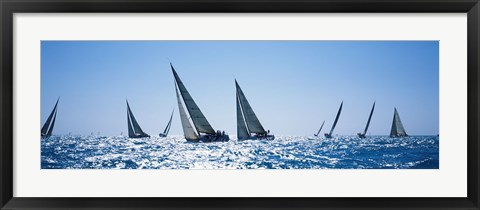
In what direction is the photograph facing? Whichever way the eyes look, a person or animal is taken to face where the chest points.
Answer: toward the camera
